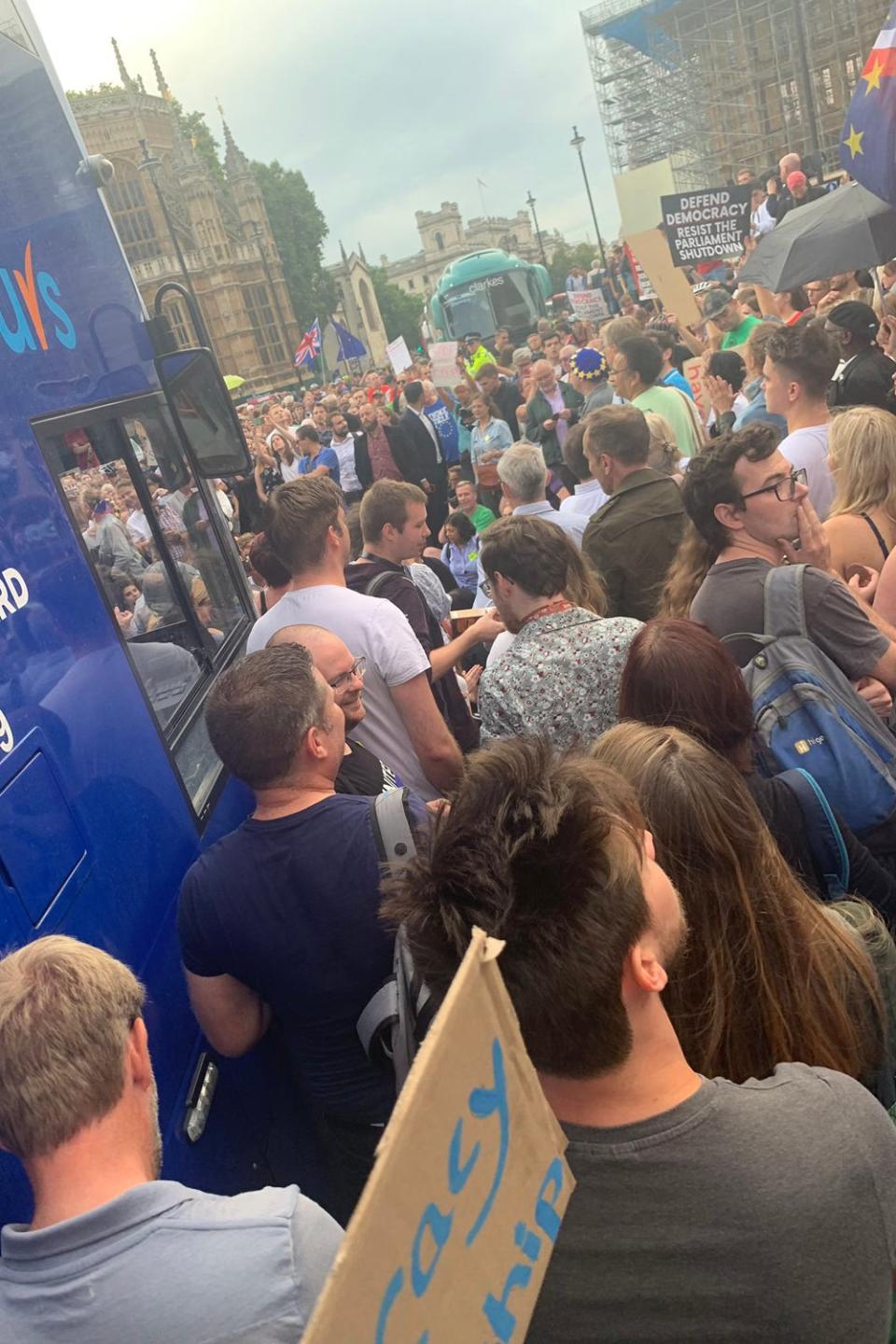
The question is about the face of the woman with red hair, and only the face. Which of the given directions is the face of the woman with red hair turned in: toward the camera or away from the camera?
away from the camera

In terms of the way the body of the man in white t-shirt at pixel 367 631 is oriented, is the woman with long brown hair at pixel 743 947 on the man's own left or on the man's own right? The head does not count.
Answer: on the man's own right

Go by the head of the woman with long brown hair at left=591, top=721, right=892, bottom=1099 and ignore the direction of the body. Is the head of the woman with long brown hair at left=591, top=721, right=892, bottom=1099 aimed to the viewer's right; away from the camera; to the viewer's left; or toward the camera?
away from the camera

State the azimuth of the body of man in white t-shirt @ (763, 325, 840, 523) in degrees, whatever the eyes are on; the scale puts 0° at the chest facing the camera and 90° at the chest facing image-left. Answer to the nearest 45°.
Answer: approximately 135°

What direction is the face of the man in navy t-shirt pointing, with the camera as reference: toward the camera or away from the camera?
away from the camera

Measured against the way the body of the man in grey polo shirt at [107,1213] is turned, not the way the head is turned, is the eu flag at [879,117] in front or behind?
in front

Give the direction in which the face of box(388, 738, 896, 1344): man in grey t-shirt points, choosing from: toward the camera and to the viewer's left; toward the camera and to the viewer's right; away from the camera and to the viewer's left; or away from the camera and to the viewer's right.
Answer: away from the camera and to the viewer's right
